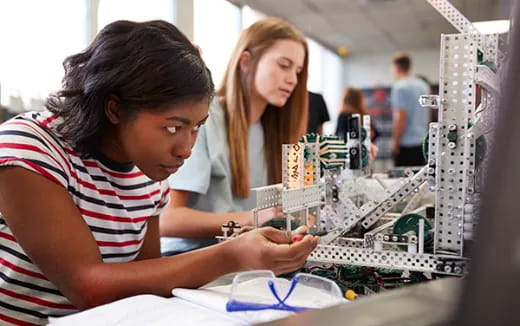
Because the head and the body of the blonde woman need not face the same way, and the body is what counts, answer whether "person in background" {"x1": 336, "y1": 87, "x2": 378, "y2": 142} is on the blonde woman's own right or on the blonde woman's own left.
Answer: on the blonde woman's own left

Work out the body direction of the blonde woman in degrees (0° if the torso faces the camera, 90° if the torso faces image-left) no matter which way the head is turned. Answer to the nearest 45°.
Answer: approximately 315°

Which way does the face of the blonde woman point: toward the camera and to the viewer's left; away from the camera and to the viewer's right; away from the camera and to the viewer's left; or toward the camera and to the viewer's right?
toward the camera and to the viewer's right
